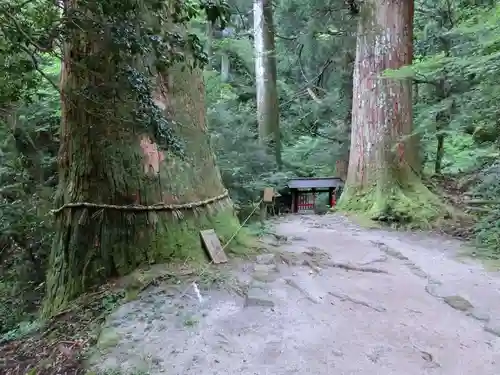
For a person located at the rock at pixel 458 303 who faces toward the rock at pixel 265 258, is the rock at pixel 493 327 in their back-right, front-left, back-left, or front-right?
back-left

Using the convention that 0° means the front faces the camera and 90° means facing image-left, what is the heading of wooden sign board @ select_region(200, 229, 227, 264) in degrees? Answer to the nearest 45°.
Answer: approximately 315°

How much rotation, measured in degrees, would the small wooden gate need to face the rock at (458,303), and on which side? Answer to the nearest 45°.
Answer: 0° — it already faces it

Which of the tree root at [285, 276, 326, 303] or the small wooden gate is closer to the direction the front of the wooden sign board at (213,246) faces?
the tree root

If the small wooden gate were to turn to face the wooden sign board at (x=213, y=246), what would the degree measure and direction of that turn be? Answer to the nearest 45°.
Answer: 0° — it already faces it

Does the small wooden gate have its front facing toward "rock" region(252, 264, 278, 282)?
yes

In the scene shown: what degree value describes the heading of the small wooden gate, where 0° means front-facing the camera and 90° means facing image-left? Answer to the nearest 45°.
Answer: approximately 0°
